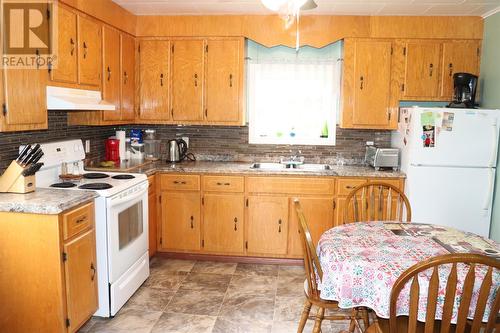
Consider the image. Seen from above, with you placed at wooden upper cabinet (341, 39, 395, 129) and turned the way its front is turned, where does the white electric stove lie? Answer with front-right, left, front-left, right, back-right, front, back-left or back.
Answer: front-right

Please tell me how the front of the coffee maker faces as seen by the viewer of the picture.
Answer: facing the viewer and to the left of the viewer

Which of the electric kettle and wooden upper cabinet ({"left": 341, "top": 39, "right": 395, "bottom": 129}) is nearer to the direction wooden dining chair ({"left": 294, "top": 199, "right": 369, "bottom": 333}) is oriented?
the wooden upper cabinet

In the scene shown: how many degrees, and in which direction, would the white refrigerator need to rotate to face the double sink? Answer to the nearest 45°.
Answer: approximately 90° to its right

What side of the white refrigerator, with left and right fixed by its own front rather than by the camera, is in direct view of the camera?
front

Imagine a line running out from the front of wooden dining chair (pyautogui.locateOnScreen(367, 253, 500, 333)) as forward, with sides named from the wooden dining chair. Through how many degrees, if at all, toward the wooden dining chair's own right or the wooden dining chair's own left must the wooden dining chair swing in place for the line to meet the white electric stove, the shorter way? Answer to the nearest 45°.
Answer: approximately 45° to the wooden dining chair's own left

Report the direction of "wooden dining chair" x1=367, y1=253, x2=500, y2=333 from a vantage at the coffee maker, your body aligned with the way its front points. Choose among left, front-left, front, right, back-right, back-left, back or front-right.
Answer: front-left

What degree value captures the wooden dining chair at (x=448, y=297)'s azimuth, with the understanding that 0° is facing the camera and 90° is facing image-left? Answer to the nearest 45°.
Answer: approximately 135°

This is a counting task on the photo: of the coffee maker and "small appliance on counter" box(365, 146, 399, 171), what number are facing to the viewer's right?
0

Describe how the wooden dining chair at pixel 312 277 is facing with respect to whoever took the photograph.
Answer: facing to the right of the viewer

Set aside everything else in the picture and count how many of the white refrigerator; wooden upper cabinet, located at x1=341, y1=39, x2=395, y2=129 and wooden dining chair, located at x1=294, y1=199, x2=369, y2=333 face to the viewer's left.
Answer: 0

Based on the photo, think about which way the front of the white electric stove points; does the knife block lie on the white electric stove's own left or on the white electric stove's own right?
on the white electric stove's own right

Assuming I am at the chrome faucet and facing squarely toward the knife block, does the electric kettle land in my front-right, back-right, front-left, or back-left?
front-right

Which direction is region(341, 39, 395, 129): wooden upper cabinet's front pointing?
toward the camera

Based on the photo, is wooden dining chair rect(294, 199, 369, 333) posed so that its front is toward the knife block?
no
